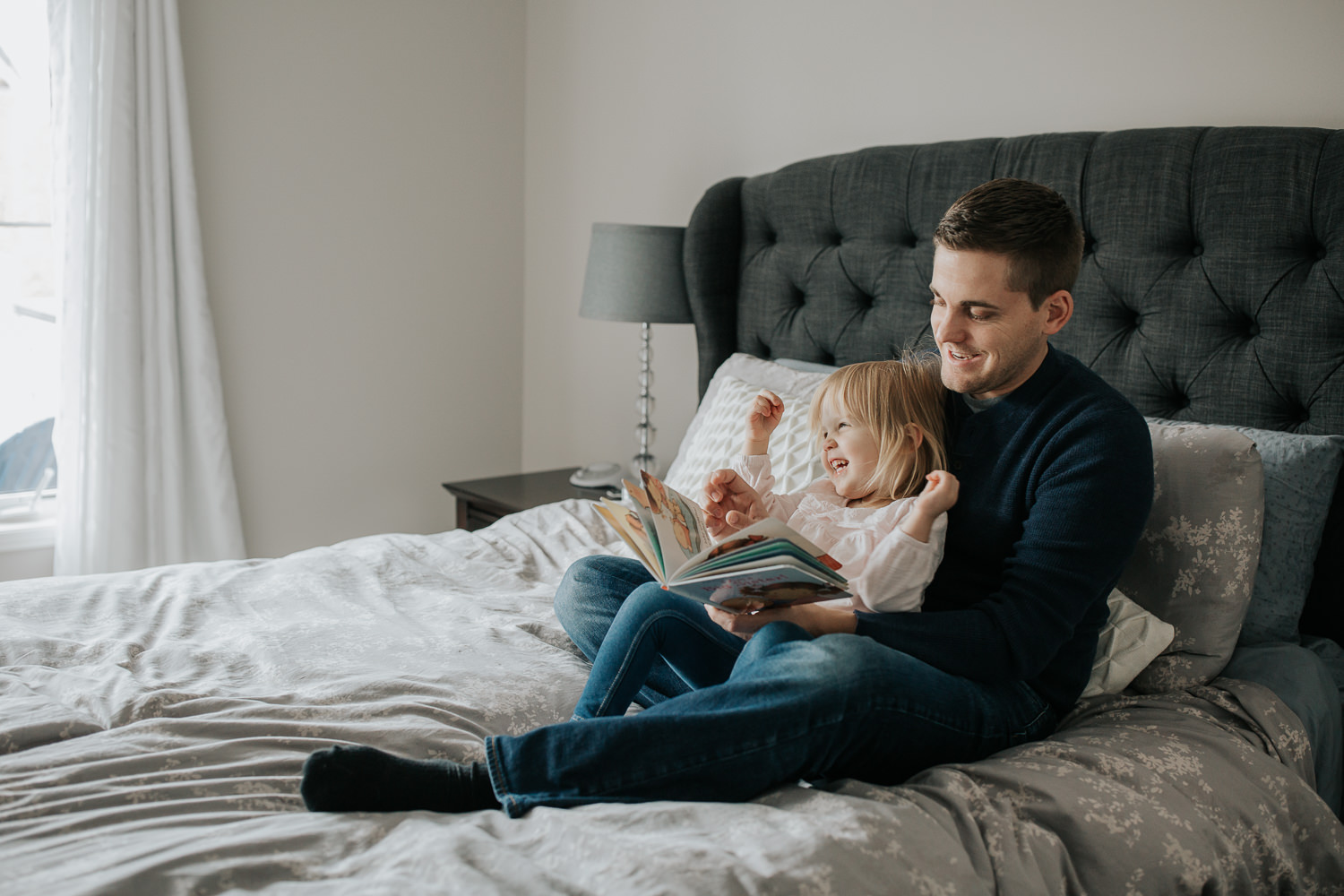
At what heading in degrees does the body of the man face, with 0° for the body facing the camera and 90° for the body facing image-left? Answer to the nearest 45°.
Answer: approximately 90°

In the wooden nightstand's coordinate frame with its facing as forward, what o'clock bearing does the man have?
The man is roughly at 10 o'clock from the wooden nightstand.

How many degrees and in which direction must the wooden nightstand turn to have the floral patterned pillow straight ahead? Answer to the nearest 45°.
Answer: approximately 90° to its left

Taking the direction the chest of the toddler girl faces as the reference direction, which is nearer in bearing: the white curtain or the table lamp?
the white curtain

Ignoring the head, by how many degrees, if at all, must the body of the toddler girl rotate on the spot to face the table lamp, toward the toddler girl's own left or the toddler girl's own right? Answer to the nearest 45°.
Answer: approximately 135° to the toddler girl's own right

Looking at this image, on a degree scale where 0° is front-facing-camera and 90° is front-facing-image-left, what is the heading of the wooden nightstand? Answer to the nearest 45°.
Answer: approximately 45°

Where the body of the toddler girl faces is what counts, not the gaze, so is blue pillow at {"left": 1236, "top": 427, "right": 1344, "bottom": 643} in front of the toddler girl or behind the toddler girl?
behind
